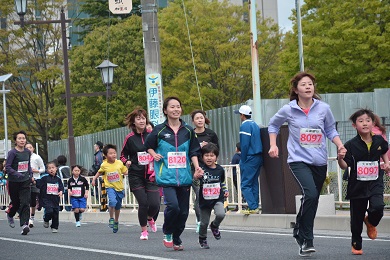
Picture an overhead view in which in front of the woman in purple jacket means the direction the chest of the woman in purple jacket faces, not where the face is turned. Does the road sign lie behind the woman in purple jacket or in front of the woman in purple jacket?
behind

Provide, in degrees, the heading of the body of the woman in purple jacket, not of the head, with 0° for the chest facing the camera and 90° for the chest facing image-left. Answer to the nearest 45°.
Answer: approximately 315°

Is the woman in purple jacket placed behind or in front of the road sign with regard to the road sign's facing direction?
in front

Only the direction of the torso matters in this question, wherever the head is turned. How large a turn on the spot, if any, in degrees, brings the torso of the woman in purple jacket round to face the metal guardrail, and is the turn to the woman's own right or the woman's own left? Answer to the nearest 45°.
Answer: approximately 135° to the woman's own left

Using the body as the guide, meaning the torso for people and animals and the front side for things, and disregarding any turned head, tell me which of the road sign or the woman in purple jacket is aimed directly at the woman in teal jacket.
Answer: the road sign

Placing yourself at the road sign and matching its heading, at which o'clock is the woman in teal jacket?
The woman in teal jacket is roughly at 12 o'clock from the road sign.

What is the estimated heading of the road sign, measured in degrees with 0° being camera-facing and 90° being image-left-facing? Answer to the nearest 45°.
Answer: approximately 0°

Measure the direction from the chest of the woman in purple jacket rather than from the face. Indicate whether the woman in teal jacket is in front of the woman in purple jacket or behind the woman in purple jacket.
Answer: behind

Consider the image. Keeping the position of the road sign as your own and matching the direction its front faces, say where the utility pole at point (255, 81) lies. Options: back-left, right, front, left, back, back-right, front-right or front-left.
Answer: front-left

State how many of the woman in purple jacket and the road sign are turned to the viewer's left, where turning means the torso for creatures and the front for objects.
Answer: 0
